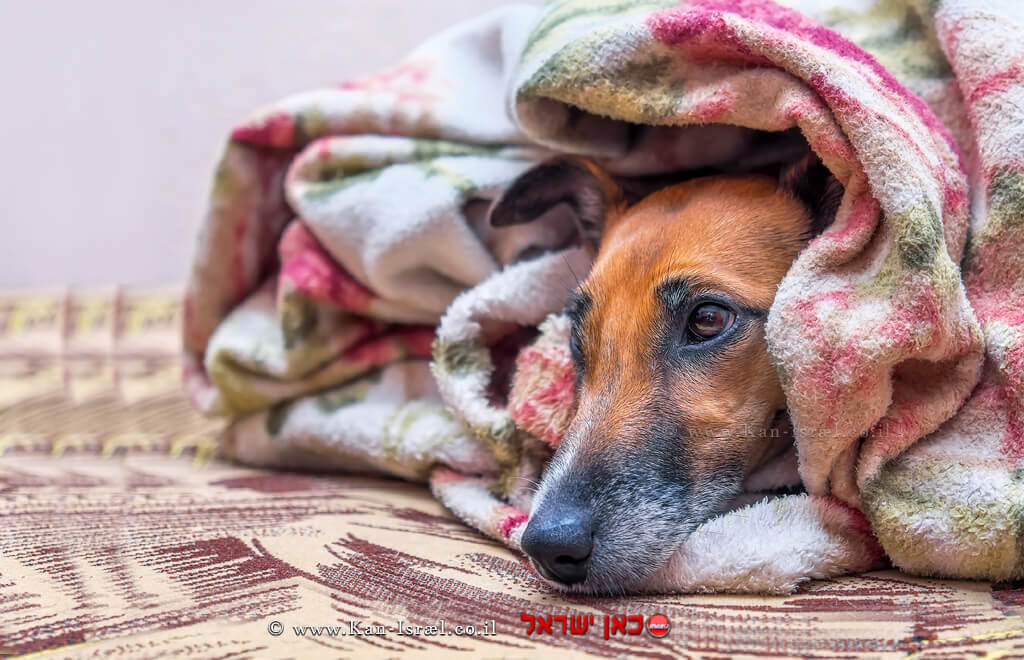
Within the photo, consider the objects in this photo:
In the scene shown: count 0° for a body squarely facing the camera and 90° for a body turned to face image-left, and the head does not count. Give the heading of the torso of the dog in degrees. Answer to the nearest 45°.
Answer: approximately 45°
